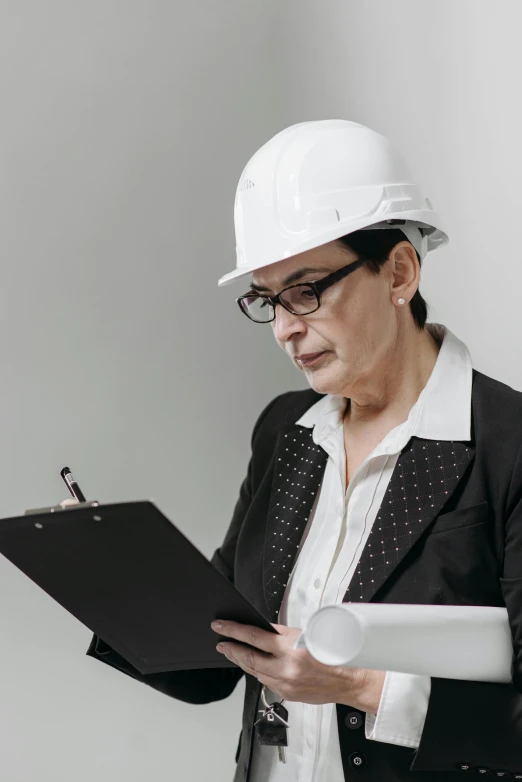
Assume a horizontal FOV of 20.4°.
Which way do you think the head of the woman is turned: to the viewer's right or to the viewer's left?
to the viewer's left

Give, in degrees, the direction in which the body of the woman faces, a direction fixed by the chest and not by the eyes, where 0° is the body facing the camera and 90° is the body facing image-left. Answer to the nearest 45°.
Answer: approximately 45°
